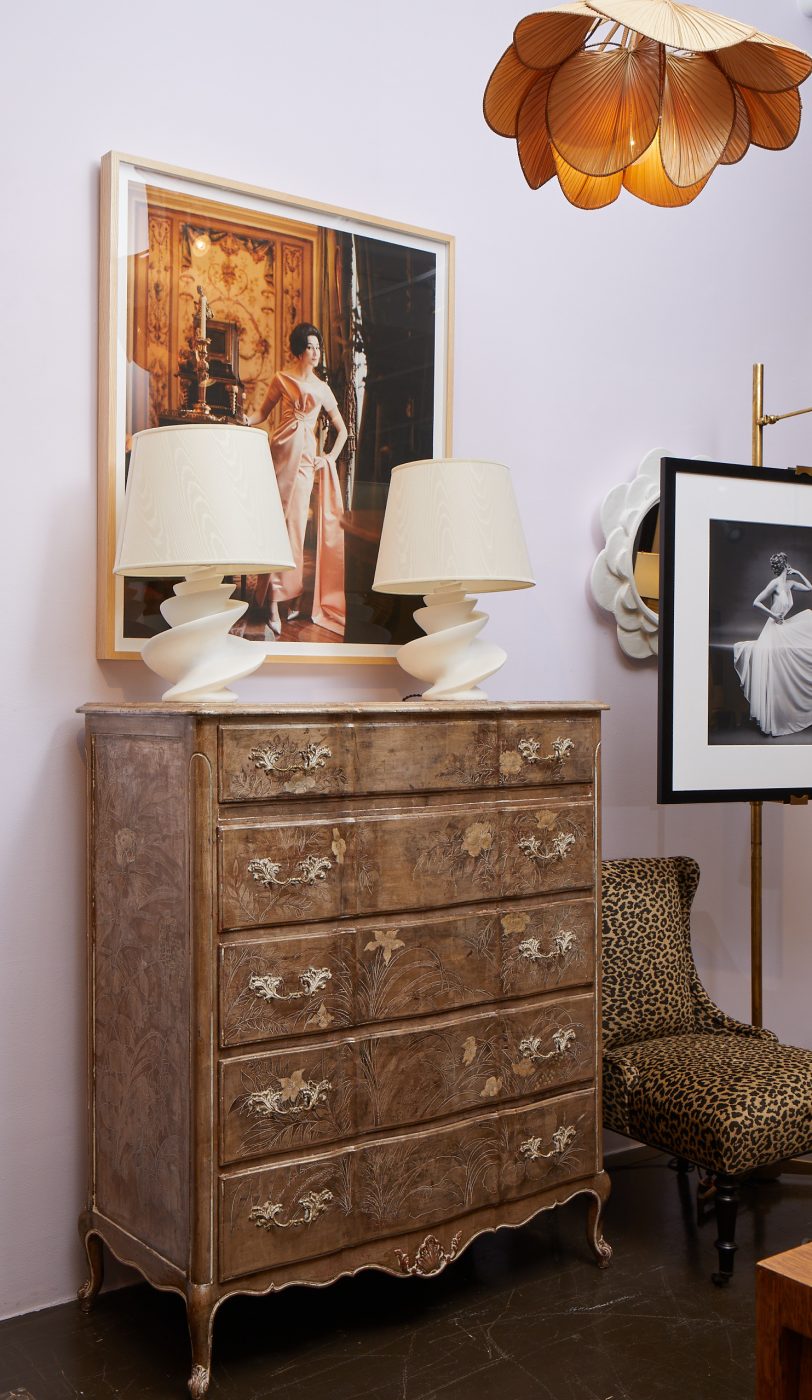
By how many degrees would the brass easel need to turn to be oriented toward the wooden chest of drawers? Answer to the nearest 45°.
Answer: approximately 90° to its right

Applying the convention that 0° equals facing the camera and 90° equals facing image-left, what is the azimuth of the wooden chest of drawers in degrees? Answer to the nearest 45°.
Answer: approximately 315°

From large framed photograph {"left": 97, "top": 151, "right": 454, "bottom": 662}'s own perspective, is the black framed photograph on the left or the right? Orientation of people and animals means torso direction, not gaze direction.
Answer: on its left

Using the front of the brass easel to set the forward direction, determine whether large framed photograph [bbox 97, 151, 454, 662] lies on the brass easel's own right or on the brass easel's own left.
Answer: on the brass easel's own right

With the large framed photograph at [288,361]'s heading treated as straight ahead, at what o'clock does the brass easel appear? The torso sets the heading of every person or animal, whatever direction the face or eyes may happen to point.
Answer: The brass easel is roughly at 10 o'clock from the large framed photograph.
